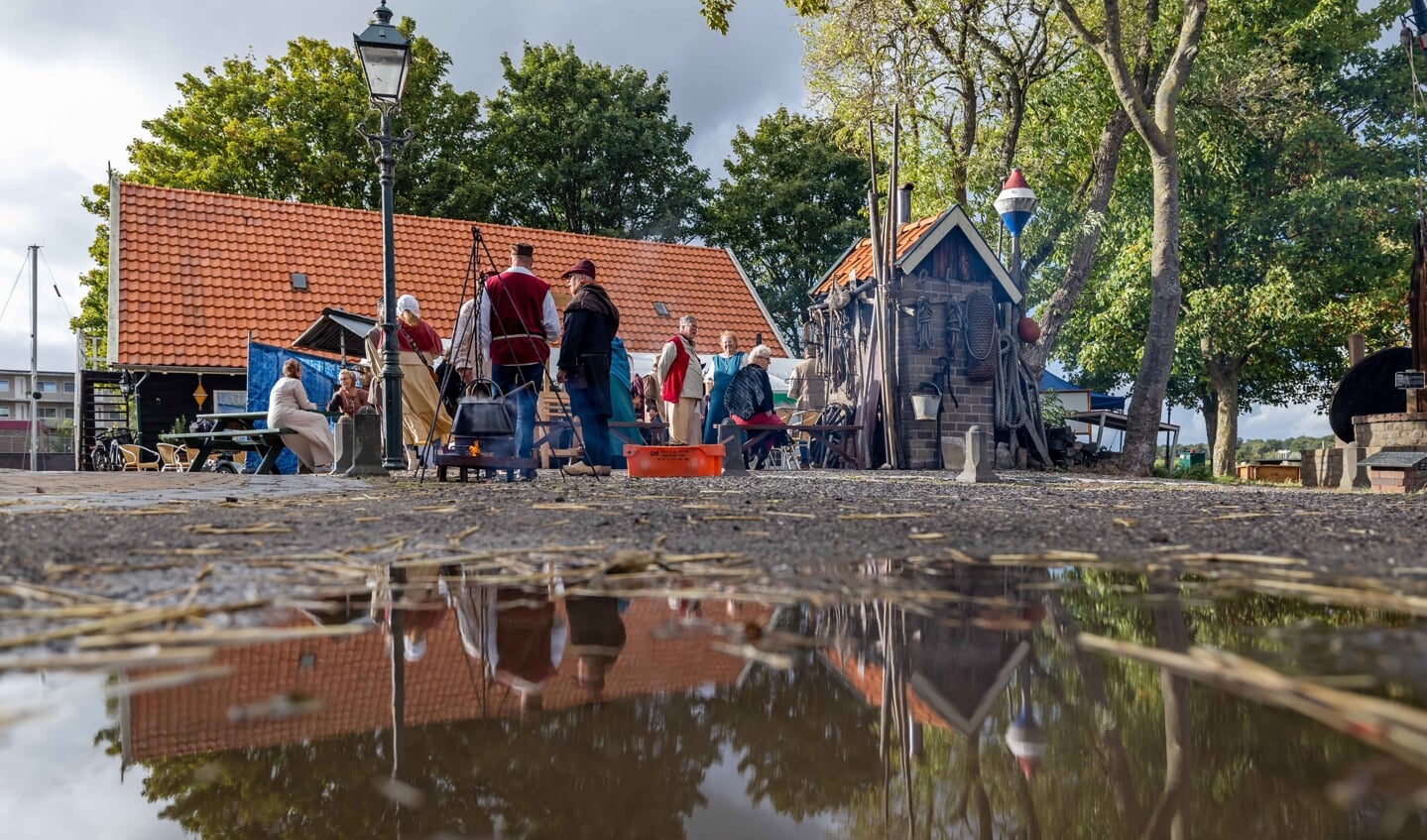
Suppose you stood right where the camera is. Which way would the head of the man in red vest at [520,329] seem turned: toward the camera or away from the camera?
away from the camera

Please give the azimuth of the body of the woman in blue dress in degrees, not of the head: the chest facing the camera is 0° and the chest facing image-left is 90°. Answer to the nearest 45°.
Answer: approximately 0°

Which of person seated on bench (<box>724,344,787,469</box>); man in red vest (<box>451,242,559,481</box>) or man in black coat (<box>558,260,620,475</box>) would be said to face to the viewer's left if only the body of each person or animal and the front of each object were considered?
the man in black coat

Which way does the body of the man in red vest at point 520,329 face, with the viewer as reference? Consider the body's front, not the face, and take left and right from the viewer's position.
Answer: facing away from the viewer

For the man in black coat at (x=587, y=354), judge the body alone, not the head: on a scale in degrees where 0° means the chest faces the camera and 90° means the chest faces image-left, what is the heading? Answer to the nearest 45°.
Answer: approximately 90°

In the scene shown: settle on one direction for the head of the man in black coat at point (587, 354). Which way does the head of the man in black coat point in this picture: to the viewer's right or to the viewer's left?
to the viewer's left

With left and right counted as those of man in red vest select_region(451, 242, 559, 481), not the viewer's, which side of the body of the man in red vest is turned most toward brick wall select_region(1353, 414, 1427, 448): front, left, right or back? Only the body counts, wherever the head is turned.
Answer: right

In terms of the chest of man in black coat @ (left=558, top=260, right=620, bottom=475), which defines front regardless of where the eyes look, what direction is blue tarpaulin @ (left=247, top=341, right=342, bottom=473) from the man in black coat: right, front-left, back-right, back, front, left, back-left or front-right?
front-right

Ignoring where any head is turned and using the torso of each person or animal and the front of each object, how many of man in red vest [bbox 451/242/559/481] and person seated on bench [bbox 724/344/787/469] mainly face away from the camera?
1

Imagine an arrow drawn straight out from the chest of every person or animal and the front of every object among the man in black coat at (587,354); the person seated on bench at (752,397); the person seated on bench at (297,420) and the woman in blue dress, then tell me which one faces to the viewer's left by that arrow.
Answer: the man in black coat

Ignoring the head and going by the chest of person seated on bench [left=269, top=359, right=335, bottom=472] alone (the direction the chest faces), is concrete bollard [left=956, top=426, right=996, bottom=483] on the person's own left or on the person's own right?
on the person's own right

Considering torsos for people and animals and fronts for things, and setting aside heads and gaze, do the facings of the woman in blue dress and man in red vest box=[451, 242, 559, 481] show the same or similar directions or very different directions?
very different directions
